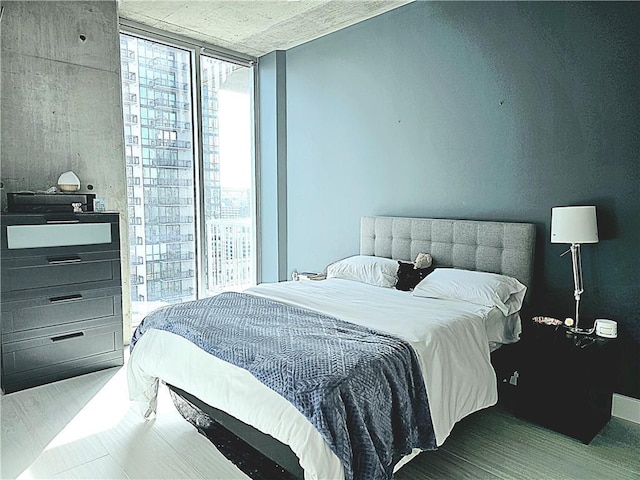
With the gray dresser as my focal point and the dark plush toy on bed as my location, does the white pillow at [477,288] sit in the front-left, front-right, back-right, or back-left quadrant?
back-left

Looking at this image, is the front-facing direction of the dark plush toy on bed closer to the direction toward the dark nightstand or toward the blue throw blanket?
the blue throw blanket

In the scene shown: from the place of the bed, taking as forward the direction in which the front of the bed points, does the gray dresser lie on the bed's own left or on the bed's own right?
on the bed's own right

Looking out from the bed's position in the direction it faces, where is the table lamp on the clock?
The table lamp is roughly at 7 o'clock from the bed.

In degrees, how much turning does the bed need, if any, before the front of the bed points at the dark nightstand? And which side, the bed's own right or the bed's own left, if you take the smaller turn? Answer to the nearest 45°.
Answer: approximately 135° to the bed's own left

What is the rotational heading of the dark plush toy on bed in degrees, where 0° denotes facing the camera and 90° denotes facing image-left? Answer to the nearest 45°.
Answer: approximately 45°
